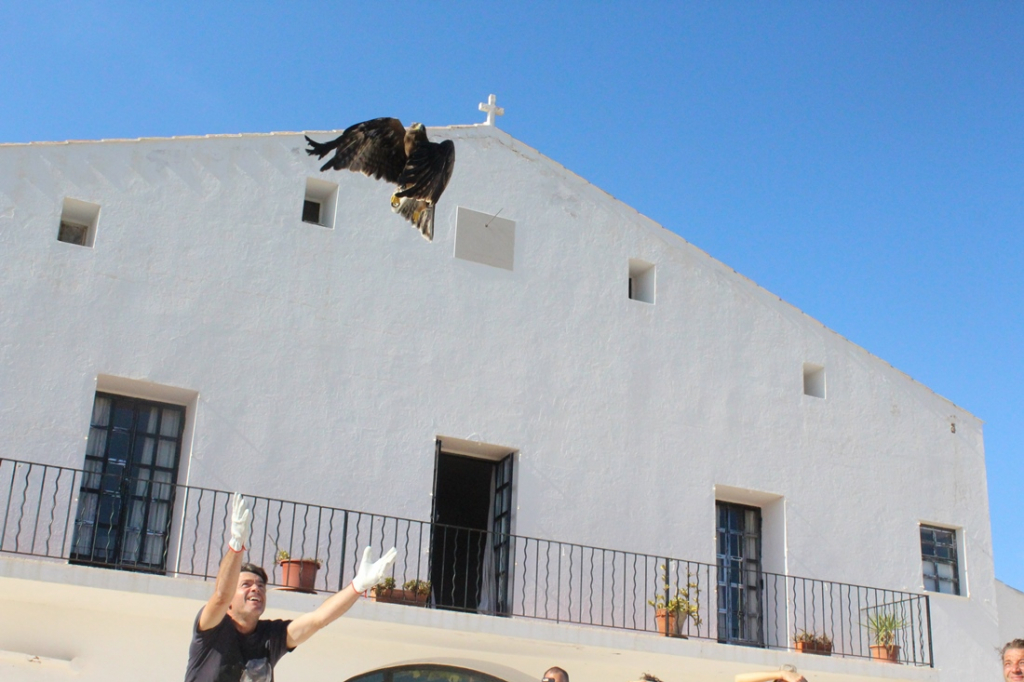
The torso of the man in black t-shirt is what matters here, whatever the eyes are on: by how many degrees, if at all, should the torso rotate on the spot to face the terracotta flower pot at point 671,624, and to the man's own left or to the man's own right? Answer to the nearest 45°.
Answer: approximately 90° to the man's own left

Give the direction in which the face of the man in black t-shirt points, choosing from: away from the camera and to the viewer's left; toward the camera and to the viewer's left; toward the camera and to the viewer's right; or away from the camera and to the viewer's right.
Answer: toward the camera and to the viewer's right

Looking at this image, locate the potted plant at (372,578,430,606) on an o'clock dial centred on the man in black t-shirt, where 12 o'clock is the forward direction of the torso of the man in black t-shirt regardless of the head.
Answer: The potted plant is roughly at 8 o'clock from the man in black t-shirt.

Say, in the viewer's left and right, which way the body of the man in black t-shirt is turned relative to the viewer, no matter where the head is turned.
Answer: facing the viewer and to the right of the viewer

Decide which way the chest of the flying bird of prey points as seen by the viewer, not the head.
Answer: toward the camera

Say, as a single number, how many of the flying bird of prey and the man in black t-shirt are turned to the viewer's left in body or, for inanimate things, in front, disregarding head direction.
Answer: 0

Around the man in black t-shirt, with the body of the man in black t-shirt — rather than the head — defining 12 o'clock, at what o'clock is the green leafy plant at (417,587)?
The green leafy plant is roughly at 8 o'clock from the man in black t-shirt.

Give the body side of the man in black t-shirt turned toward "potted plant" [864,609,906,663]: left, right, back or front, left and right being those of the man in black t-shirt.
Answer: left
